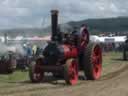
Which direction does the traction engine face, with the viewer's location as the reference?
facing the viewer and to the left of the viewer
